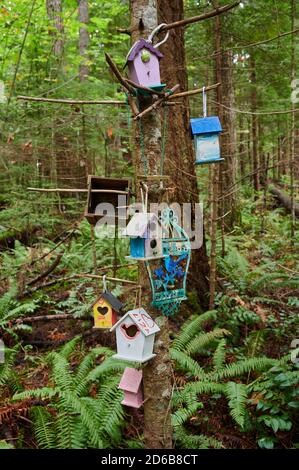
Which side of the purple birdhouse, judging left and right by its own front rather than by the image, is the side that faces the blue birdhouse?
left

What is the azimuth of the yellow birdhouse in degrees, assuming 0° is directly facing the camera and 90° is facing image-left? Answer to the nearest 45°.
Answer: approximately 45°

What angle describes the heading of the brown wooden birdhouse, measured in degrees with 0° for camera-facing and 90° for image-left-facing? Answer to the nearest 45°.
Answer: approximately 0°
